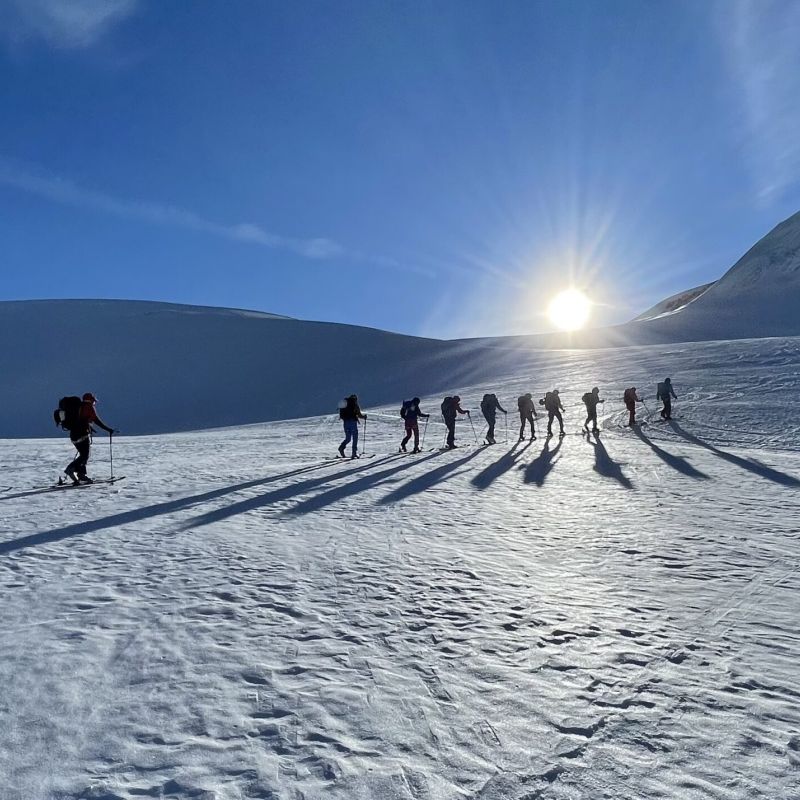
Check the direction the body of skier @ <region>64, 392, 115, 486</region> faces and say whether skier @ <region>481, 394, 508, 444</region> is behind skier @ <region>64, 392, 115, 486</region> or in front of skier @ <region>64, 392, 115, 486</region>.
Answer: in front

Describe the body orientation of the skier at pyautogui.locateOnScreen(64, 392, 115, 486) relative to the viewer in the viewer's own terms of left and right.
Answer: facing to the right of the viewer

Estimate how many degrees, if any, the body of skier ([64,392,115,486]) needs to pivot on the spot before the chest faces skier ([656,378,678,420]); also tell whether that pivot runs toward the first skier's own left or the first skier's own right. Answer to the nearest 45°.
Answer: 0° — they already face them
